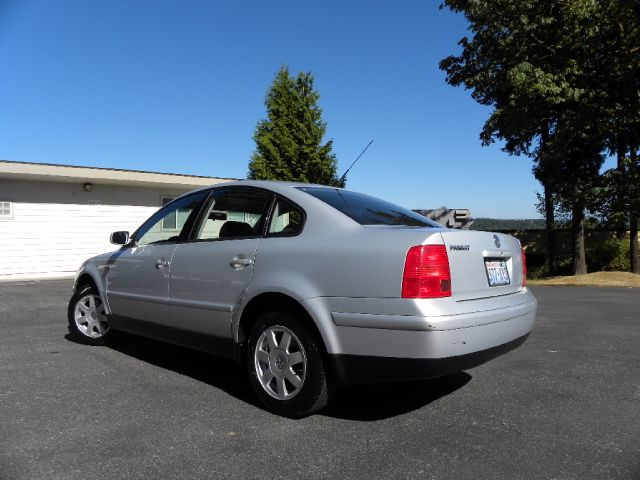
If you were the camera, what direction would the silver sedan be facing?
facing away from the viewer and to the left of the viewer

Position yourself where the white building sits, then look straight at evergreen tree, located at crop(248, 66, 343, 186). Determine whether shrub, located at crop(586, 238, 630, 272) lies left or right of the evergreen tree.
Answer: right

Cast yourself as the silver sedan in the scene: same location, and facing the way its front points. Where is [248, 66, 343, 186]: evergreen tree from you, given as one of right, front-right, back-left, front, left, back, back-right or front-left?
front-right

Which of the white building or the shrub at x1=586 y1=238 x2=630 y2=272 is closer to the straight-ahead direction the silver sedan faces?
the white building

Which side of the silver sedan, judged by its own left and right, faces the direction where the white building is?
front

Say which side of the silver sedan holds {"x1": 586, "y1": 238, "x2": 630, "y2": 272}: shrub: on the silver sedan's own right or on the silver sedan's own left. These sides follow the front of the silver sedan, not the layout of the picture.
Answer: on the silver sedan's own right

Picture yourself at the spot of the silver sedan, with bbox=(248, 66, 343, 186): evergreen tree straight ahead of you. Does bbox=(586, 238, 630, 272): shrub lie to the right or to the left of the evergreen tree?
right
